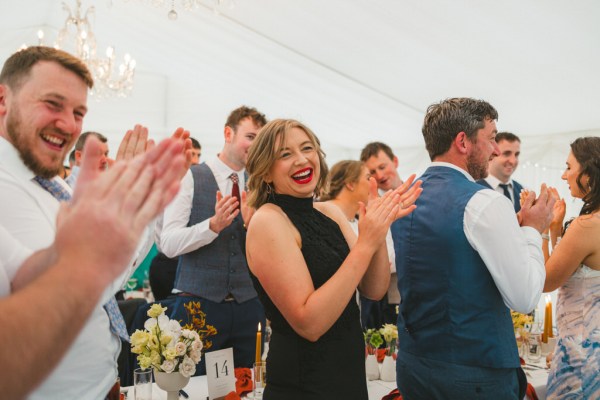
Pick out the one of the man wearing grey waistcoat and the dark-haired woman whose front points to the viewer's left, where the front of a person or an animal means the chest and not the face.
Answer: the dark-haired woman

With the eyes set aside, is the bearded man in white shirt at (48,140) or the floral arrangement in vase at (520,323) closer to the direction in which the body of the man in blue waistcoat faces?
the floral arrangement in vase

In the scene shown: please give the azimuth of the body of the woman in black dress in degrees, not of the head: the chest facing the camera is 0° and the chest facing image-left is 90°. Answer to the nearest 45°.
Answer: approximately 315°

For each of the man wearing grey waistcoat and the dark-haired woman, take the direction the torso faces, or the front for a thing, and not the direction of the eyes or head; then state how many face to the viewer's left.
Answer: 1

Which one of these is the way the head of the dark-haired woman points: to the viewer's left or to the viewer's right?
to the viewer's left

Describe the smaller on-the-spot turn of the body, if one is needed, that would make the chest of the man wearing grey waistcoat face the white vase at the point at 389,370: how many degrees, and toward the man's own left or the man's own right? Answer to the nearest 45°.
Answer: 0° — they already face it

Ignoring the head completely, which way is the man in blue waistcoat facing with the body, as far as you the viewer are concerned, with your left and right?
facing away from the viewer and to the right of the viewer

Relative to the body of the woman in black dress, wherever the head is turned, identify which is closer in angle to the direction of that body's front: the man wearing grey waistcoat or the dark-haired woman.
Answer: the dark-haired woman

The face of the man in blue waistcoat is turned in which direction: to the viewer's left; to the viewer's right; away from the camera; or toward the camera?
to the viewer's right

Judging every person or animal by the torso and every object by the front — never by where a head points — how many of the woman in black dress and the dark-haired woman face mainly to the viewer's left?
1

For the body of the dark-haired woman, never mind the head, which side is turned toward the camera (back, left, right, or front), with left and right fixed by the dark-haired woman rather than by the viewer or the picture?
left
